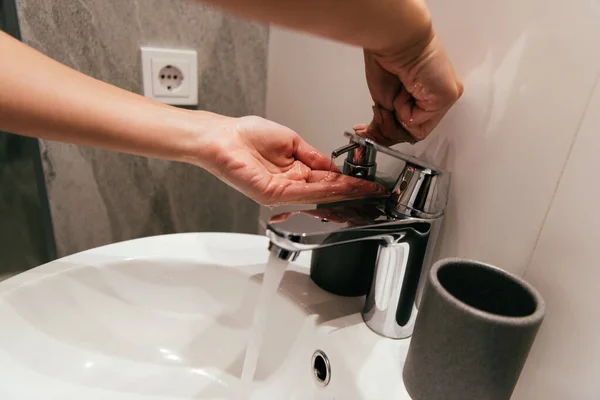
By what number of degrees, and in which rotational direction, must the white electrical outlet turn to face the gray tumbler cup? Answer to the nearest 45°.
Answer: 0° — it already faces it

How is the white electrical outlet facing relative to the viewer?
toward the camera

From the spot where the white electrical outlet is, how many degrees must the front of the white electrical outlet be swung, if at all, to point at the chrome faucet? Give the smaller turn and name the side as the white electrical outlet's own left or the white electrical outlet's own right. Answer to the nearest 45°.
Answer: approximately 45° to the white electrical outlet's own left
